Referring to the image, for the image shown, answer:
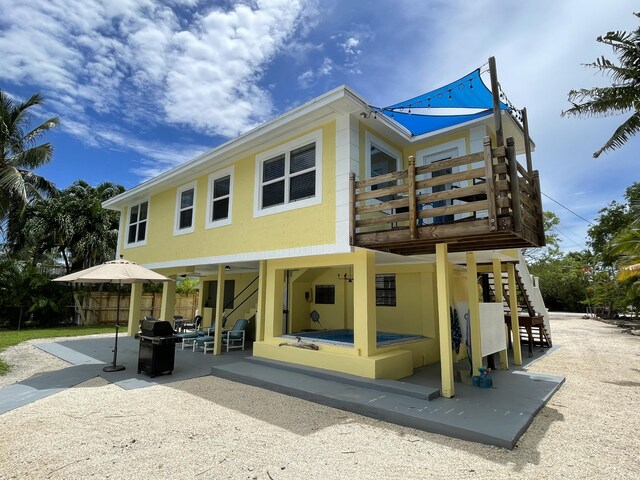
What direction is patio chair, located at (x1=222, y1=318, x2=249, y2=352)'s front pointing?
to the viewer's left

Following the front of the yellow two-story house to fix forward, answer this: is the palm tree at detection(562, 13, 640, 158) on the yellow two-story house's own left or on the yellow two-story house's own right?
on the yellow two-story house's own left

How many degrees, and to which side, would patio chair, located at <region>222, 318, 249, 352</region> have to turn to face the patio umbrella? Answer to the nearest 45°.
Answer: approximately 45° to its left

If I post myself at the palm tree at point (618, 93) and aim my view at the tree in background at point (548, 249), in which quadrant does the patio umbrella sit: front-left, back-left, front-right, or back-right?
back-left

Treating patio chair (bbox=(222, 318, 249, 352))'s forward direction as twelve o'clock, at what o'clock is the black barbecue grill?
The black barbecue grill is roughly at 10 o'clock from the patio chair.

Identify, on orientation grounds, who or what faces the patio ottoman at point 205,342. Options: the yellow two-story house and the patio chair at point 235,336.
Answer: the patio chair at point 235,336

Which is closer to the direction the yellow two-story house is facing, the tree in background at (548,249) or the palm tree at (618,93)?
the palm tree
